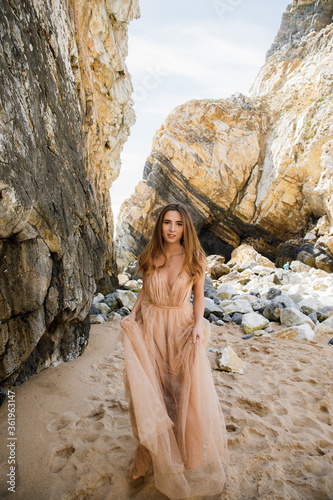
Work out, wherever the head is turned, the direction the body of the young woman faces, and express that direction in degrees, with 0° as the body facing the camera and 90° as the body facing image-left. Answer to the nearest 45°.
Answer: approximately 0°

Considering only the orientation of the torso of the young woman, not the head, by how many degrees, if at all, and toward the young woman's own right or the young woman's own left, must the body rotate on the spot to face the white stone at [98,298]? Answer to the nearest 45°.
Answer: approximately 180°

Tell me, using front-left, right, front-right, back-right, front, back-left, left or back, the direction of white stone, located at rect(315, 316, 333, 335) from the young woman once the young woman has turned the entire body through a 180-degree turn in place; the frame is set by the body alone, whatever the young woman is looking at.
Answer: front-right

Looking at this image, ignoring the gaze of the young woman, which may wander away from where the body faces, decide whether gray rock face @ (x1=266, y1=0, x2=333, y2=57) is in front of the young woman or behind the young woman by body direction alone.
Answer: behind

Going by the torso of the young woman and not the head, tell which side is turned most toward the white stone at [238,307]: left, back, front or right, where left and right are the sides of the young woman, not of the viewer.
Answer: back

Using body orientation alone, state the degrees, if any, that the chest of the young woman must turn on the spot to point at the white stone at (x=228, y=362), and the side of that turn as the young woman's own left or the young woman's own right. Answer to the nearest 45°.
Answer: approximately 180°

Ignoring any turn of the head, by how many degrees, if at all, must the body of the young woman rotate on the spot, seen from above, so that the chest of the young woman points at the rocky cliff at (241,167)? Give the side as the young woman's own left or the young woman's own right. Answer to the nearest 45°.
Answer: approximately 180°

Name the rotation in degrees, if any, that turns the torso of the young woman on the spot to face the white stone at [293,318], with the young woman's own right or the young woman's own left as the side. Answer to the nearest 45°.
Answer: approximately 135° to the young woman's own left

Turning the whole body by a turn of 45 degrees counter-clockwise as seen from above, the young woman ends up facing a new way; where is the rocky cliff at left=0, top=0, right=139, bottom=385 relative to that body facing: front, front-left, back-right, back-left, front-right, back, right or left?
back
